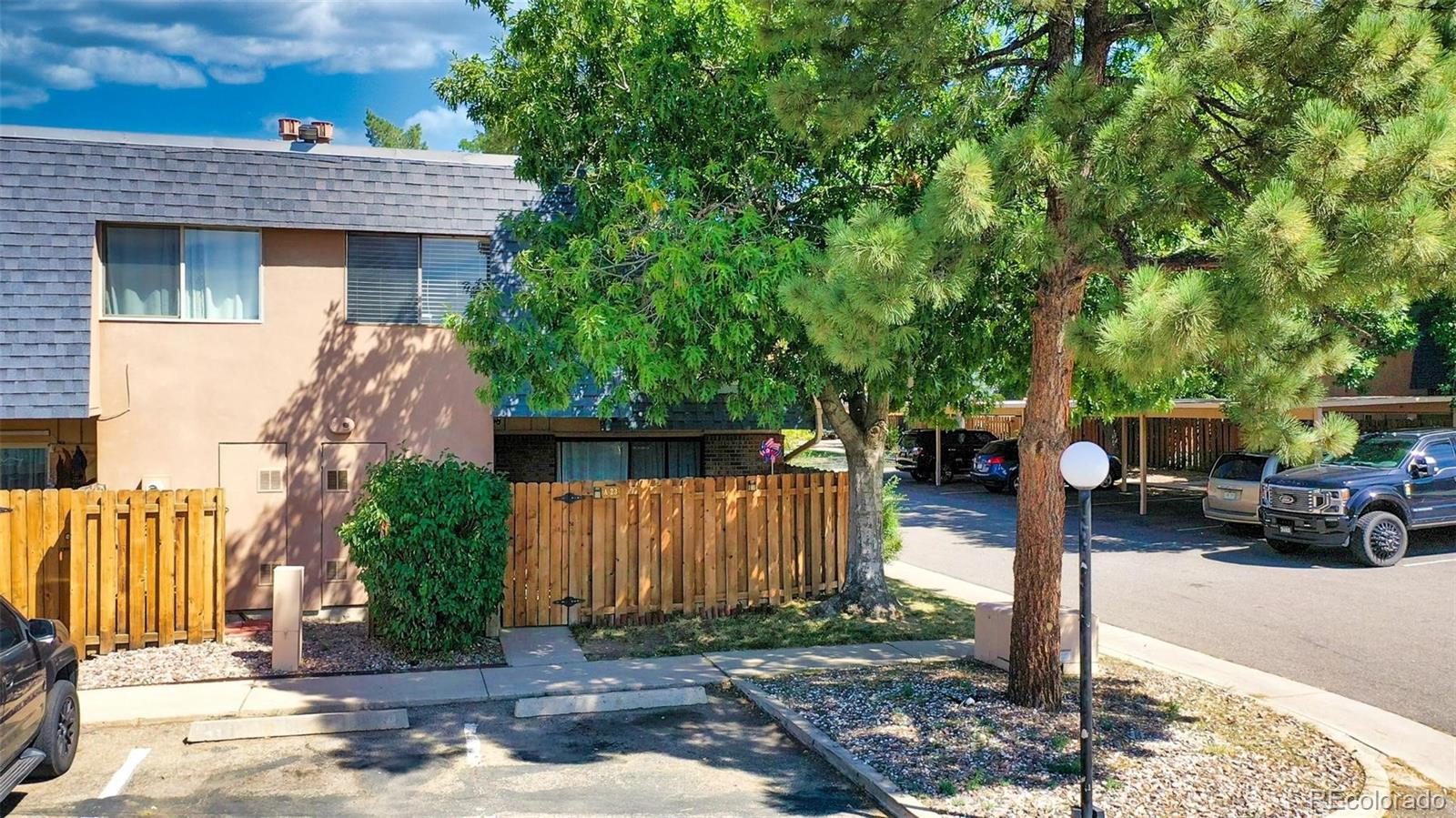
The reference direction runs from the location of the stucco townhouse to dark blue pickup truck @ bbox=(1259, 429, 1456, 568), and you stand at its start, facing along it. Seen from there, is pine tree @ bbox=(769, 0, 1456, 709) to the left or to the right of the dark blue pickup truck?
right

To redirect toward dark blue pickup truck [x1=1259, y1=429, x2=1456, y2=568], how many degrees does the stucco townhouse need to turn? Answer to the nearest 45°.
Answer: approximately 90° to its left

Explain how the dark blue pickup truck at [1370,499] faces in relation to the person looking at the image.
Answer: facing the viewer and to the left of the viewer

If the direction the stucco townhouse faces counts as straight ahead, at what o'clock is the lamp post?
The lamp post is roughly at 11 o'clock from the stucco townhouse.

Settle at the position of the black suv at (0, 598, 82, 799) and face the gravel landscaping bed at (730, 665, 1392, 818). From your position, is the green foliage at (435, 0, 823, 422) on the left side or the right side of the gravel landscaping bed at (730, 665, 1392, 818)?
left

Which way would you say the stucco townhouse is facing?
toward the camera

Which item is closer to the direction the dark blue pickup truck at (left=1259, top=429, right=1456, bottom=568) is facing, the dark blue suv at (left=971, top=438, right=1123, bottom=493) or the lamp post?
the lamp post

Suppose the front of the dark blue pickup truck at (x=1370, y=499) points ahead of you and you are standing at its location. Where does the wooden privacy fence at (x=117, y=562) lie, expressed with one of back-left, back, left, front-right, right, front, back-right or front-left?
front

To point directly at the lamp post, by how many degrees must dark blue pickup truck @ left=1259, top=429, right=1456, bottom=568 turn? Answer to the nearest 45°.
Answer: approximately 45° to its left

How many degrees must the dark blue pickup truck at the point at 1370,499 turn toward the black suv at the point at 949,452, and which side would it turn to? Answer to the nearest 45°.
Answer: approximately 90° to its right

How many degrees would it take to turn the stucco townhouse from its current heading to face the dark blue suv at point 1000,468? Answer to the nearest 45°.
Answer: approximately 135° to its left
